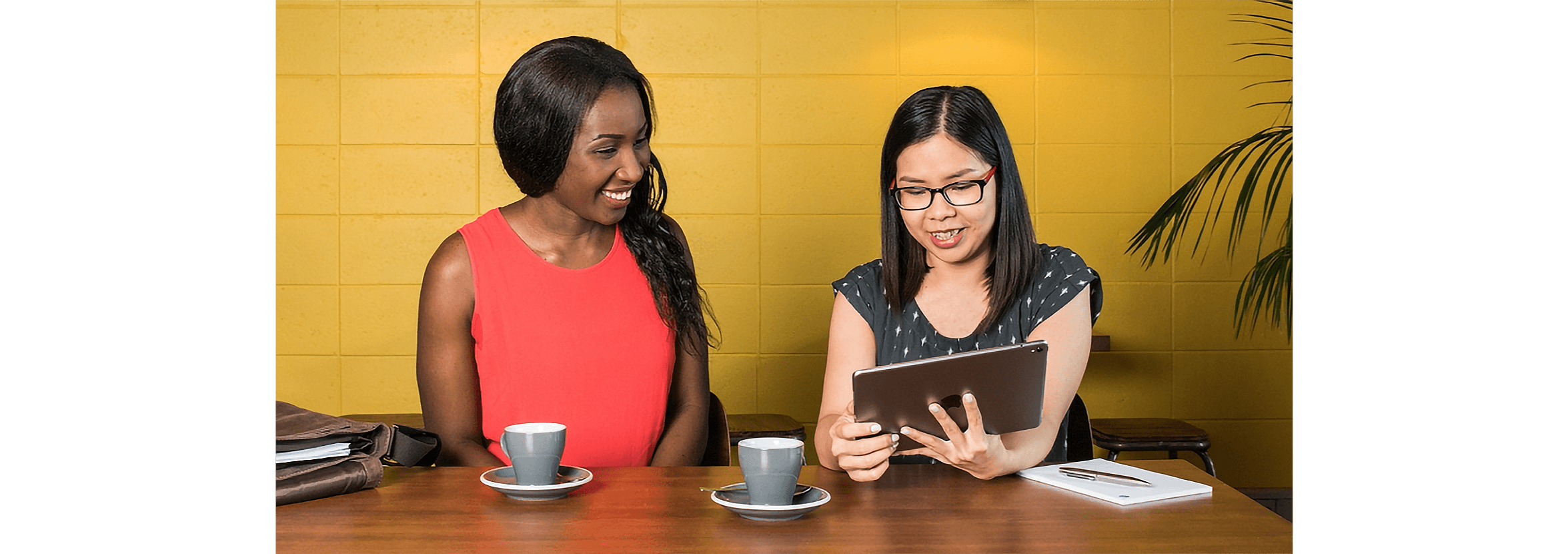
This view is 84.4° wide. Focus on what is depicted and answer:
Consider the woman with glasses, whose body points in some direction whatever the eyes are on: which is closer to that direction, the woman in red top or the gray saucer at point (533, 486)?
the gray saucer

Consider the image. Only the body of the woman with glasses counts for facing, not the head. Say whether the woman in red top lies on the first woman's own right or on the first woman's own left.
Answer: on the first woman's own right

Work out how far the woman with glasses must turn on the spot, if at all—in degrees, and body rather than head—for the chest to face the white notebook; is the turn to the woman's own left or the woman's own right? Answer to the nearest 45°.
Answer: approximately 45° to the woman's own left

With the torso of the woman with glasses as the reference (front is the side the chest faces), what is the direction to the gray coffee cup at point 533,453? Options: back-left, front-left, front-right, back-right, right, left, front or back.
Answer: front-right

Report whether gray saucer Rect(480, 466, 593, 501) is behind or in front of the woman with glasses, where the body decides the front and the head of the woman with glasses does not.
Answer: in front

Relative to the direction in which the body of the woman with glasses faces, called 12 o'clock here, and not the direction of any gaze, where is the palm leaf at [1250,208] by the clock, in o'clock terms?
The palm leaf is roughly at 7 o'clock from the woman with glasses.

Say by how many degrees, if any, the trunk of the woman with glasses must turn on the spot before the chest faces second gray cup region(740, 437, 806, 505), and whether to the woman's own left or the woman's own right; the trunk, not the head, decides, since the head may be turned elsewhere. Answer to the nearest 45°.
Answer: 0° — they already face it

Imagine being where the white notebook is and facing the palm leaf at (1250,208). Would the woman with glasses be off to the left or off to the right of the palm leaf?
left

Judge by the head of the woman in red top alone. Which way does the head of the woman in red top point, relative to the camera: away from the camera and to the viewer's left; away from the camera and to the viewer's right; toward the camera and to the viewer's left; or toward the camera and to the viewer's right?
toward the camera and to the viewer's right

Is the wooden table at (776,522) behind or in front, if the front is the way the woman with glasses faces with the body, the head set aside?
in front

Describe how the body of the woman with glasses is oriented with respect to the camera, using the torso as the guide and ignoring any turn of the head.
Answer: toward the camera

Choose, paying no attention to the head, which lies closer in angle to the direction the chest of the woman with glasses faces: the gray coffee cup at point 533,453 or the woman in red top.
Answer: the gray coffee cup
